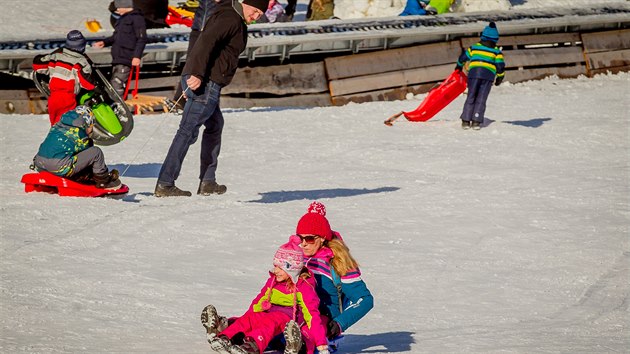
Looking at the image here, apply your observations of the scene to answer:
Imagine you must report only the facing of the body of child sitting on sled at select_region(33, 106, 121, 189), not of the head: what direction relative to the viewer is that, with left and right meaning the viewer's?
facing to the right of the viewer

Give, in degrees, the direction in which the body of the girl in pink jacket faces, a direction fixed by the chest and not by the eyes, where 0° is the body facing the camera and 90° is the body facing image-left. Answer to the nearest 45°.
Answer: approximately 45°

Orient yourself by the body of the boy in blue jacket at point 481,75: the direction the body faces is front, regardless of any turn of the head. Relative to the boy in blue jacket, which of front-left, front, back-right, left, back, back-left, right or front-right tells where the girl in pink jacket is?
back

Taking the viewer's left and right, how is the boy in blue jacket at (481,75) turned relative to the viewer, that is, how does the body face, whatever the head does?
facing away from the viewer

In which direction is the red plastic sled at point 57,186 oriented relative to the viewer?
to the viewer's right

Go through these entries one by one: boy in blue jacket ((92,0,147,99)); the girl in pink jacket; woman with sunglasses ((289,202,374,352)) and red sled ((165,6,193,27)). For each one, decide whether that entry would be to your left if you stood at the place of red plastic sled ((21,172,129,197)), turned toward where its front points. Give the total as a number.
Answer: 2

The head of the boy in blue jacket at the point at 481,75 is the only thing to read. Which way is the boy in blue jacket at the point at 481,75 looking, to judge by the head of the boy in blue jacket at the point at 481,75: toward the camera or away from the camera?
away from the camera
